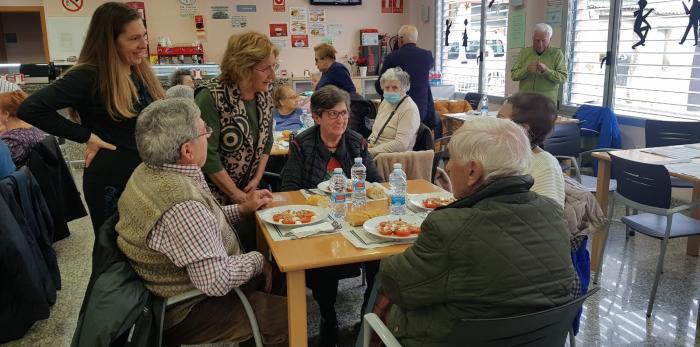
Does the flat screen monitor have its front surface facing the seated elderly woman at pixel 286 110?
yes

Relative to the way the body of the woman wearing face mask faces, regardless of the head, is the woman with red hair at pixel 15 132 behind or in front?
in front

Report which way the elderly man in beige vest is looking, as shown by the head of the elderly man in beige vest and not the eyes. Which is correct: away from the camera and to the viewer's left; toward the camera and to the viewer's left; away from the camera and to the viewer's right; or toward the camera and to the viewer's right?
away from the camera and to the viewer's right

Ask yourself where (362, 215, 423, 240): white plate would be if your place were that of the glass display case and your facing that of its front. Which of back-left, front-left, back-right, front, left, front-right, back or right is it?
front

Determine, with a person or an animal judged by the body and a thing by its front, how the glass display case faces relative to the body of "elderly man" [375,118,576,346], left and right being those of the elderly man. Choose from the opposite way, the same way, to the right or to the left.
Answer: the opposite way

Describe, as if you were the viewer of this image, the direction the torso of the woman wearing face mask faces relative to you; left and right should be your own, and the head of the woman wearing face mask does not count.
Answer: facing the viewer and to the left of the viewer

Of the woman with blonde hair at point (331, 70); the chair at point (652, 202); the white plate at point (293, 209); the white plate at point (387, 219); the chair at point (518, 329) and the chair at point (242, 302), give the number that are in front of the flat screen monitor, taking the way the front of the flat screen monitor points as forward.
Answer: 6

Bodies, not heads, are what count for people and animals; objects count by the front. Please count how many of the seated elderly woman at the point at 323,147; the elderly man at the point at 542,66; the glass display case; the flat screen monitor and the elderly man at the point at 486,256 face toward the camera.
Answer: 4

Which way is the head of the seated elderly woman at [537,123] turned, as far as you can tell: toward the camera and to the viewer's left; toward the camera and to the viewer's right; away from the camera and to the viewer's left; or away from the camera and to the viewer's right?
away from the camera and to the viewer's left

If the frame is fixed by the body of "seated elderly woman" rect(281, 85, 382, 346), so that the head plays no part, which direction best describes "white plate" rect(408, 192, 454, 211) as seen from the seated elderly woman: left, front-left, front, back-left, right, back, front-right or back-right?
front-left

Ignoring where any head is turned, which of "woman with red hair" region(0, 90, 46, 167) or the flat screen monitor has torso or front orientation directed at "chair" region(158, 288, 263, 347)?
the flat screen monitor

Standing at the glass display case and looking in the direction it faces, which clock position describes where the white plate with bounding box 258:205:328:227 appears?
The white plate is roughly at 12 o'clock from the glass display case.

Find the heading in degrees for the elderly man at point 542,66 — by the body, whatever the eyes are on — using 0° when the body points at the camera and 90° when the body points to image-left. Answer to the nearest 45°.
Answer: approximately 0°

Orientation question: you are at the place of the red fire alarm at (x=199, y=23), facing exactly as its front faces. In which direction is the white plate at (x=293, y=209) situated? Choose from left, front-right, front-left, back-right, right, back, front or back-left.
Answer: front

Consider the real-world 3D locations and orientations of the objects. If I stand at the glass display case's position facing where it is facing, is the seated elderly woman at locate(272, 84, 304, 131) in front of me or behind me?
in front

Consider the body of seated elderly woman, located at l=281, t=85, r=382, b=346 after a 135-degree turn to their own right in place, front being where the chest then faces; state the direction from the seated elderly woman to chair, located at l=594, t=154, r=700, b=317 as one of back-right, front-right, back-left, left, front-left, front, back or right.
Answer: back-right

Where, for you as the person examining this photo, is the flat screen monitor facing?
facing the viewer

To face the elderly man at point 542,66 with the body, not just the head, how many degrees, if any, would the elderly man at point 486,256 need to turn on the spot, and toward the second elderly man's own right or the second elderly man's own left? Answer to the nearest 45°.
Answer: approximately 45° to the second elderly man's own right
